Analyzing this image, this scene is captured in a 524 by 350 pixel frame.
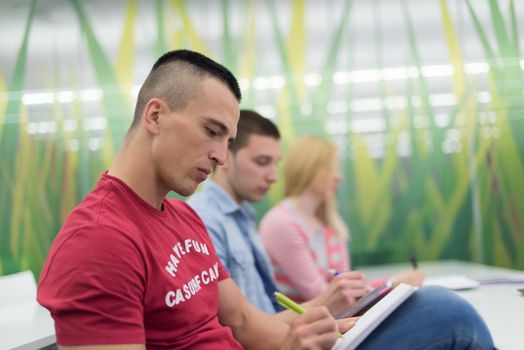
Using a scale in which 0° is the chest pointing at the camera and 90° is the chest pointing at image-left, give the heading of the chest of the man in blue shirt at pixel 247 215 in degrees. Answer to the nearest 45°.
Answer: approximately 315°

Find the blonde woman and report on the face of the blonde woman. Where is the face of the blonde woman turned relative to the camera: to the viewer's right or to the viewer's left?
to the viewer's right

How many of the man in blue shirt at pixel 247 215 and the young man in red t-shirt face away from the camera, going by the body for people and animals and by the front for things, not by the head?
0

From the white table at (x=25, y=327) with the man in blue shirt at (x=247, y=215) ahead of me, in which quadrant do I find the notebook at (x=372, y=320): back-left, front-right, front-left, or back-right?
front-right

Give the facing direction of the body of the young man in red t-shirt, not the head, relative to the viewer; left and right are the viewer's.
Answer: facing the viewer and to the right of the viewer

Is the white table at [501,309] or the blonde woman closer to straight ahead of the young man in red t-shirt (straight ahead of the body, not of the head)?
the white table

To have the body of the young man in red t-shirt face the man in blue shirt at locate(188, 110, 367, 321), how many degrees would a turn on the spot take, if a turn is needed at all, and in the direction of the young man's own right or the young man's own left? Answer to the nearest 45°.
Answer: approximately 135° to the young man's own left

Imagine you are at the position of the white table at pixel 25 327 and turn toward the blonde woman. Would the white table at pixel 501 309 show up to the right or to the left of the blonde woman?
right

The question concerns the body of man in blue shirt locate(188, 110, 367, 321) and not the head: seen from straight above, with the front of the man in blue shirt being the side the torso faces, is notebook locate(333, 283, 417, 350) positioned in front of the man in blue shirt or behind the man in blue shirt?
in front

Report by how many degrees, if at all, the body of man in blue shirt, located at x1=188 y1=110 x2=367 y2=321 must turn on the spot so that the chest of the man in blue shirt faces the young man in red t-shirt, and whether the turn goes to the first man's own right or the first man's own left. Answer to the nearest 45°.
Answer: approximately 45° to the first man's own right

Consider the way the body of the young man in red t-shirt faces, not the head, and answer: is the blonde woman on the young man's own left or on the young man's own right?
on the young man's own left
